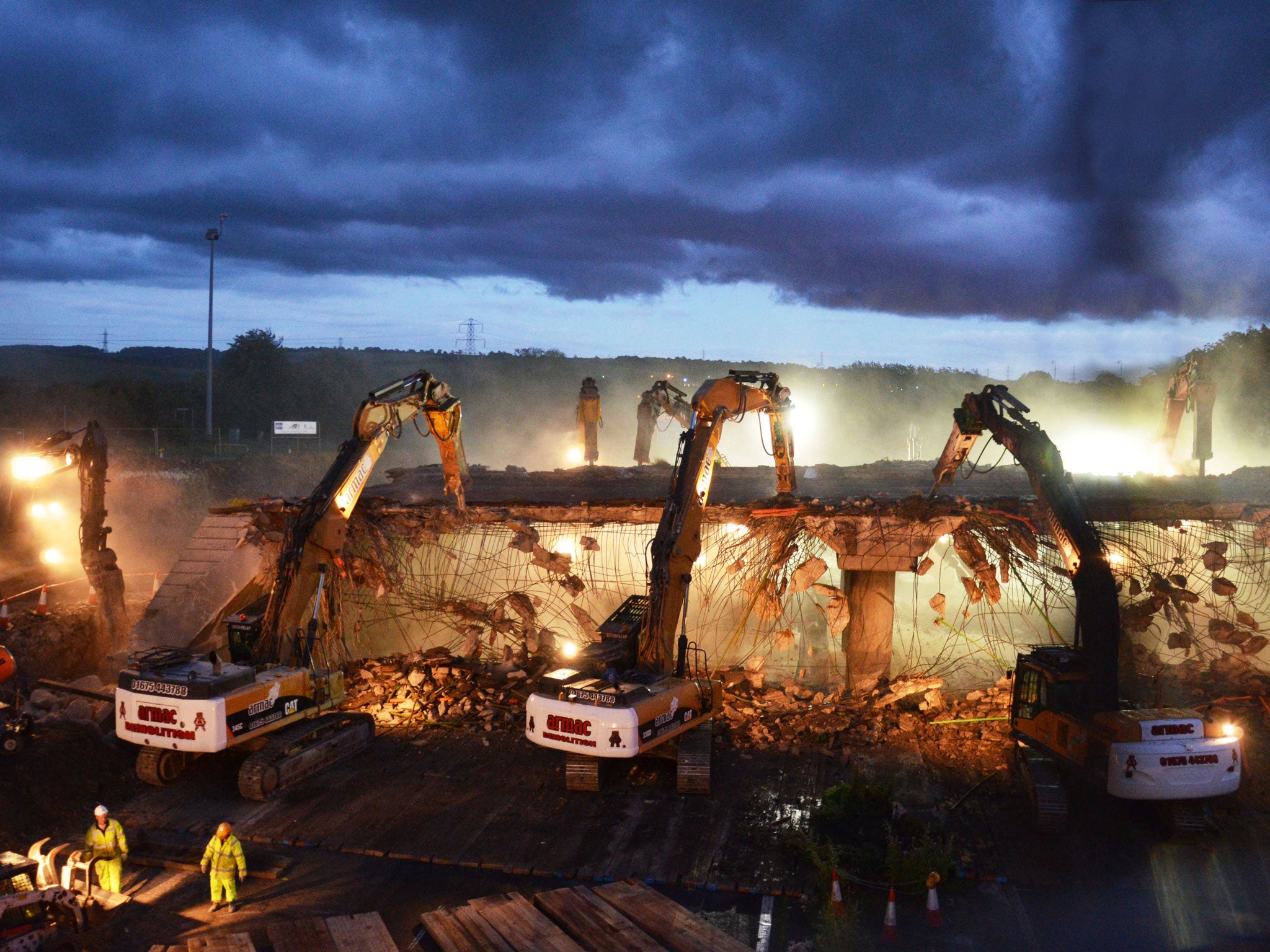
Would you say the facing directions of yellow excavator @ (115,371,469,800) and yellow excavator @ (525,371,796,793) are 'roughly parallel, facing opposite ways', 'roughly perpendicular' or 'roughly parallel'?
roughly parallel

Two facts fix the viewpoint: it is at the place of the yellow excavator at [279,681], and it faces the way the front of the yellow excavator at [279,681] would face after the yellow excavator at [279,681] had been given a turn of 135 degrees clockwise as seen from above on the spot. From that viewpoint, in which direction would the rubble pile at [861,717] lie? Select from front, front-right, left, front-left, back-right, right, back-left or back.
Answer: left

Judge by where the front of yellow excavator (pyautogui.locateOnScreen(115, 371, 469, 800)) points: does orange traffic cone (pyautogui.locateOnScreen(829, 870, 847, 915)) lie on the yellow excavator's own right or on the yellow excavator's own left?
on the yellow excavator's own right

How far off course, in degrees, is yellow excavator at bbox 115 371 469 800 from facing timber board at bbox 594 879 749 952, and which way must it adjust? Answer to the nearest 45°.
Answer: approximately 90° to its right

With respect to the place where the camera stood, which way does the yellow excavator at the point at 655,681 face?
facing away from the viewer and to the right of the viewer

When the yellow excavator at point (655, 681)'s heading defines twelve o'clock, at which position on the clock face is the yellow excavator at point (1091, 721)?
the yellow excavator at point (1091, 721) is roughly at 2 o'clock from the yellow excavator at point (655, 681).

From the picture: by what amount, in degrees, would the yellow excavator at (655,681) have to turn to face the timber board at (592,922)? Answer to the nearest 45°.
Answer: approximately 135° to its right

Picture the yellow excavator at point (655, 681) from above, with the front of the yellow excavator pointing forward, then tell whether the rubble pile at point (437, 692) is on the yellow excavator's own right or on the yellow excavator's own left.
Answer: on the yellow excavator's own left

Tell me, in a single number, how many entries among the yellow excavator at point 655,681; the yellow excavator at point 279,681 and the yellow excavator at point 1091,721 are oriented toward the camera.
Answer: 0

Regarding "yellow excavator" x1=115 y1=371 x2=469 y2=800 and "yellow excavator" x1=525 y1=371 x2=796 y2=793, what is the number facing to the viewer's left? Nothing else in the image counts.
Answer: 0

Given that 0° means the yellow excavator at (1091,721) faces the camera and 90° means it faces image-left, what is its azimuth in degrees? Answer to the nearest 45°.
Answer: approximately 135°

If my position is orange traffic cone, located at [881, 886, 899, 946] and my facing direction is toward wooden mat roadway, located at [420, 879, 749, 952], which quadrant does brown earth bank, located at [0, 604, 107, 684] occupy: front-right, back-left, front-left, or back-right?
front-right

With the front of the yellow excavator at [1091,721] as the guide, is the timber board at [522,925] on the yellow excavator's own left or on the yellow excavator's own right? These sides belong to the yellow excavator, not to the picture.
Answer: on the yellow excavator's own left

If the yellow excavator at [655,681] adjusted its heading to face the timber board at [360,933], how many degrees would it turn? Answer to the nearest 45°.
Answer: approximately 180°

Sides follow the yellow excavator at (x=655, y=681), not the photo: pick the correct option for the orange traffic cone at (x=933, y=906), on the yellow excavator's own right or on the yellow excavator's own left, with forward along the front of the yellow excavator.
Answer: on the yellow excavator's own right

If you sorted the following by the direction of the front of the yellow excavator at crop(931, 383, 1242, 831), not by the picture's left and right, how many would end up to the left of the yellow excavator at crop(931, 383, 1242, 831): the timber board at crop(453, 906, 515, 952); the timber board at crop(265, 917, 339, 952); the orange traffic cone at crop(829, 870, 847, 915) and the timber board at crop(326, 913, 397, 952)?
4

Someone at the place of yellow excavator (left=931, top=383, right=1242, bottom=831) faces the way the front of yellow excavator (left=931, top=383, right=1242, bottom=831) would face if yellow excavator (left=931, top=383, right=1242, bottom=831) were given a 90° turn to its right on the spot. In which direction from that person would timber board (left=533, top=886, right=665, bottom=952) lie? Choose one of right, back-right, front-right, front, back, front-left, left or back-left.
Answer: back

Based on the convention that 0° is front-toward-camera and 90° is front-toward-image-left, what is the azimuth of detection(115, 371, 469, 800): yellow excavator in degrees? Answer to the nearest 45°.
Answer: approximately 225°
